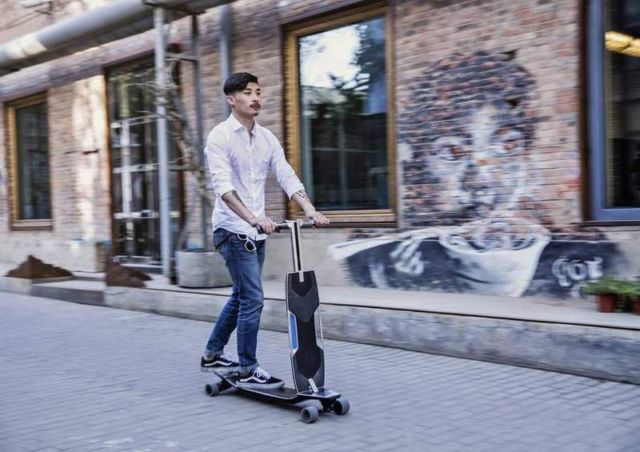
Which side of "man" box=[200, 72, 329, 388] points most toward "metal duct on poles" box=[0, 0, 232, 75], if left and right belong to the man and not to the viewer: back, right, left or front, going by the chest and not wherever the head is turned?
back

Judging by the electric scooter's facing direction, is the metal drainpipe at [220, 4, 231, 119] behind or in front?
behind

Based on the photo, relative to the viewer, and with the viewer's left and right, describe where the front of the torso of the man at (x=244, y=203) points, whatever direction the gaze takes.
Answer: facing the viewer and to the right of the viewer

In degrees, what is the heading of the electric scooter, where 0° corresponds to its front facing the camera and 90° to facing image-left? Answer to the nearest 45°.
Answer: approximately 315°

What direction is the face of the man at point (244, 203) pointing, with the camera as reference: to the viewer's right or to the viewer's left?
to the viewer's right
